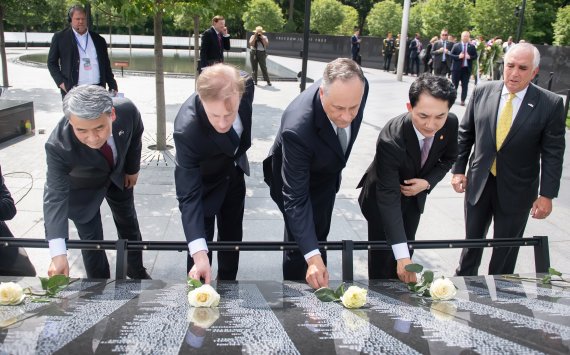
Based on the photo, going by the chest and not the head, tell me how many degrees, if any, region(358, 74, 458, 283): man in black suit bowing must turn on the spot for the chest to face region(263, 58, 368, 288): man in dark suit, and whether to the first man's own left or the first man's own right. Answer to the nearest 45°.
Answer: approximately 90° to the first man's own right

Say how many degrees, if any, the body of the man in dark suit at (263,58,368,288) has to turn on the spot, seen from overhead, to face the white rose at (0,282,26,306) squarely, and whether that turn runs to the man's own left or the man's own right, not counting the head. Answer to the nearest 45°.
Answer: approximately 90° to the man's own right

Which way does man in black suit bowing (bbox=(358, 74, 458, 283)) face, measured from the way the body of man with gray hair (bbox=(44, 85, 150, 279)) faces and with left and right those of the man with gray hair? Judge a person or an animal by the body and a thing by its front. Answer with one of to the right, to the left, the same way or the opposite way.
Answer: the same way

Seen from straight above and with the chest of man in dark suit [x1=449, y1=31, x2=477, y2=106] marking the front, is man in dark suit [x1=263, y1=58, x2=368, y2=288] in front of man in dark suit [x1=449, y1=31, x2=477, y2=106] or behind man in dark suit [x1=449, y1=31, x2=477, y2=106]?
in front

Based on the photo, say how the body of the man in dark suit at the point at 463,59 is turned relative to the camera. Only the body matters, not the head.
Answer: toward the camera

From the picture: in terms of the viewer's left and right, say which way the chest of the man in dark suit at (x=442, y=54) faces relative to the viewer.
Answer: facing the viewer

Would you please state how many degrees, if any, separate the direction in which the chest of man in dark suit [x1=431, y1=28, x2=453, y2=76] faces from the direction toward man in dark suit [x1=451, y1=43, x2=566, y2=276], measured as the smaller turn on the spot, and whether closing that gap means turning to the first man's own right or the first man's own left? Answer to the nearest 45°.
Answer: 0° — they already face them

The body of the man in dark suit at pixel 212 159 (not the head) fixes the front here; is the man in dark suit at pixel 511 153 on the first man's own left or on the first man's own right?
on the first man's own left

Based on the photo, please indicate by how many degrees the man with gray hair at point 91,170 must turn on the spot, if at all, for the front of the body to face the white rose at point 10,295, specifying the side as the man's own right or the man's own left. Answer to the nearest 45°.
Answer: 0° — they already face it

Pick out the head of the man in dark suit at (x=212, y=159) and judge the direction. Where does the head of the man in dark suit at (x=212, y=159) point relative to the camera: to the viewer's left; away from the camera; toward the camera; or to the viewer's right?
toward the camera

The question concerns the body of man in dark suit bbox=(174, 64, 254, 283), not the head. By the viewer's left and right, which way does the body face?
facing the viewer and to the right of the viewer

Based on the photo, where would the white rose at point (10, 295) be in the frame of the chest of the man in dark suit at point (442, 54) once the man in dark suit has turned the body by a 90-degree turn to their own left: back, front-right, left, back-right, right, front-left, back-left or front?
right

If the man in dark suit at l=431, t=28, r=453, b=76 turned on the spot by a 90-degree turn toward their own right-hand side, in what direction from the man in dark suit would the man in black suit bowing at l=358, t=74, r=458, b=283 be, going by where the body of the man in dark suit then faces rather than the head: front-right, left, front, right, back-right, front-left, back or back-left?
left

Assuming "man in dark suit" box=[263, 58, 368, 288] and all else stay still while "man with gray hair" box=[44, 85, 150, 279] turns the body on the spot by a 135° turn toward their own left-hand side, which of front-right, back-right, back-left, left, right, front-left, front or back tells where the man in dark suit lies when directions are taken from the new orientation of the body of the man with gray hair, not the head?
right

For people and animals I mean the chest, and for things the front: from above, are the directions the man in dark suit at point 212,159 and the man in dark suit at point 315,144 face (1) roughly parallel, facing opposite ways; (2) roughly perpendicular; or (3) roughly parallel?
roughly parallel
